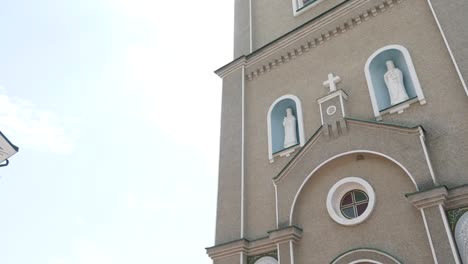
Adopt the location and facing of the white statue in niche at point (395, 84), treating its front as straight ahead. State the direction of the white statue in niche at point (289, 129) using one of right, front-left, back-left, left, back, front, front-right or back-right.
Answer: front-right
